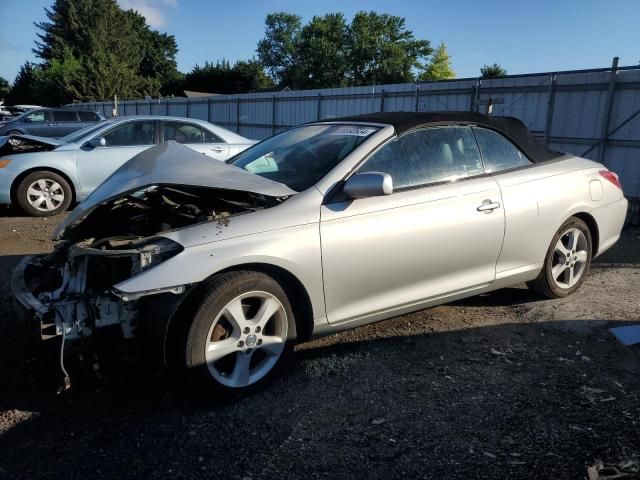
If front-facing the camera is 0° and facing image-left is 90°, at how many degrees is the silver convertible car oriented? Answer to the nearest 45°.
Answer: approximately 45°

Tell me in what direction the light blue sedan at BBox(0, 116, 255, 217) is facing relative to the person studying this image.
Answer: facing to the left of the viewer

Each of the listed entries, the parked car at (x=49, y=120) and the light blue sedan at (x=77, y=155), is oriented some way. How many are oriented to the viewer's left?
2

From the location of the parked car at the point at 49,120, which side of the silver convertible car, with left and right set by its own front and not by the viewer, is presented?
right

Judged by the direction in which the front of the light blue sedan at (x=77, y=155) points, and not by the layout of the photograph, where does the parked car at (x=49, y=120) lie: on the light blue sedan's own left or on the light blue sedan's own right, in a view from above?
on the light blue sedan's own right

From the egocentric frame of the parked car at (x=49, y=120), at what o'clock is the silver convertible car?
The silver convertible car is roughly at 9 o'clock from the parked car.

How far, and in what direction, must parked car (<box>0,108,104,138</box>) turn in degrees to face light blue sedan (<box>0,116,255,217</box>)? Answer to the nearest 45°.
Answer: approximately 90° to its left

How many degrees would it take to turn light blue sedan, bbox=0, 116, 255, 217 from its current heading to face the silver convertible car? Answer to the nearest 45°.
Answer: approximately 90° to its left

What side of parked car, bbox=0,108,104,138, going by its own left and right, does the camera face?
left
